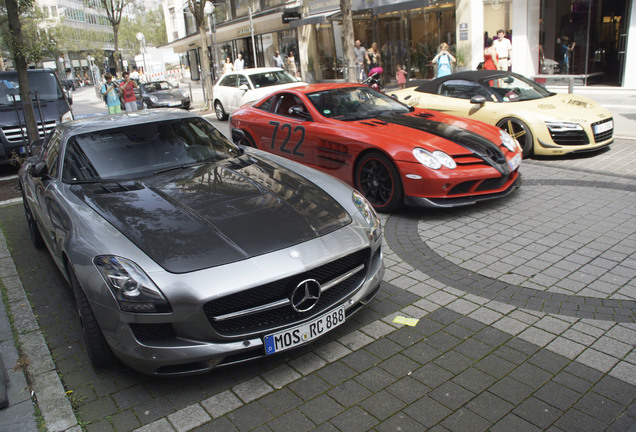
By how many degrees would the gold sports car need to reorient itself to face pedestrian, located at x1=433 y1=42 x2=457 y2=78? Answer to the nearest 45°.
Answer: approximately 135° to its left

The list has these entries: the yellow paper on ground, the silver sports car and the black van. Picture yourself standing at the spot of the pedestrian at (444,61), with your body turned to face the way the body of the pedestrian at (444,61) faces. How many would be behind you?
0

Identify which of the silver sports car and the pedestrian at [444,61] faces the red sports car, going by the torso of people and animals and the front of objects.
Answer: the pedestrian

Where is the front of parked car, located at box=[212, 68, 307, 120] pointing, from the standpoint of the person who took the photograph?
facing the viewer and to the right of the viewer

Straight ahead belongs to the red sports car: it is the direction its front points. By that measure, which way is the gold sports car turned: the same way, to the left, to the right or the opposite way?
the same way

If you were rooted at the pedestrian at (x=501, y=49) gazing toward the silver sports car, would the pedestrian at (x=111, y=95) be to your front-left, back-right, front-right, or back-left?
front-right

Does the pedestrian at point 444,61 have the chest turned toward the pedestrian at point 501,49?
no

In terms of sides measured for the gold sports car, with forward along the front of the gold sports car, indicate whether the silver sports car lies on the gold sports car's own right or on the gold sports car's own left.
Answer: on the gold sports car's own right

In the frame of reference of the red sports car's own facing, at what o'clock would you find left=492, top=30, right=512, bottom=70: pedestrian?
The pedestrian is roughly at 8 o'clock from the red sports car.

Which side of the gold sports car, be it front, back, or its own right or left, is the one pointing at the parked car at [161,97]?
back

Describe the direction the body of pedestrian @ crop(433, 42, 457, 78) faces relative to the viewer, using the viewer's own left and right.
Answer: facing the viewer

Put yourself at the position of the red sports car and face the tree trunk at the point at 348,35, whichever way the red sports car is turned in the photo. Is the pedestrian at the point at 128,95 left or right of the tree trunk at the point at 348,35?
left

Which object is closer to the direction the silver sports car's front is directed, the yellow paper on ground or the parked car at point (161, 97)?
the yellow paper on ground

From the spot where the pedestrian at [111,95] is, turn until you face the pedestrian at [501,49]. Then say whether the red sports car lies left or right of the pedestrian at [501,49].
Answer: right

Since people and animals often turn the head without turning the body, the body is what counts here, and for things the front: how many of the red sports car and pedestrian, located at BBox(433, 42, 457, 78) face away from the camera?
0
